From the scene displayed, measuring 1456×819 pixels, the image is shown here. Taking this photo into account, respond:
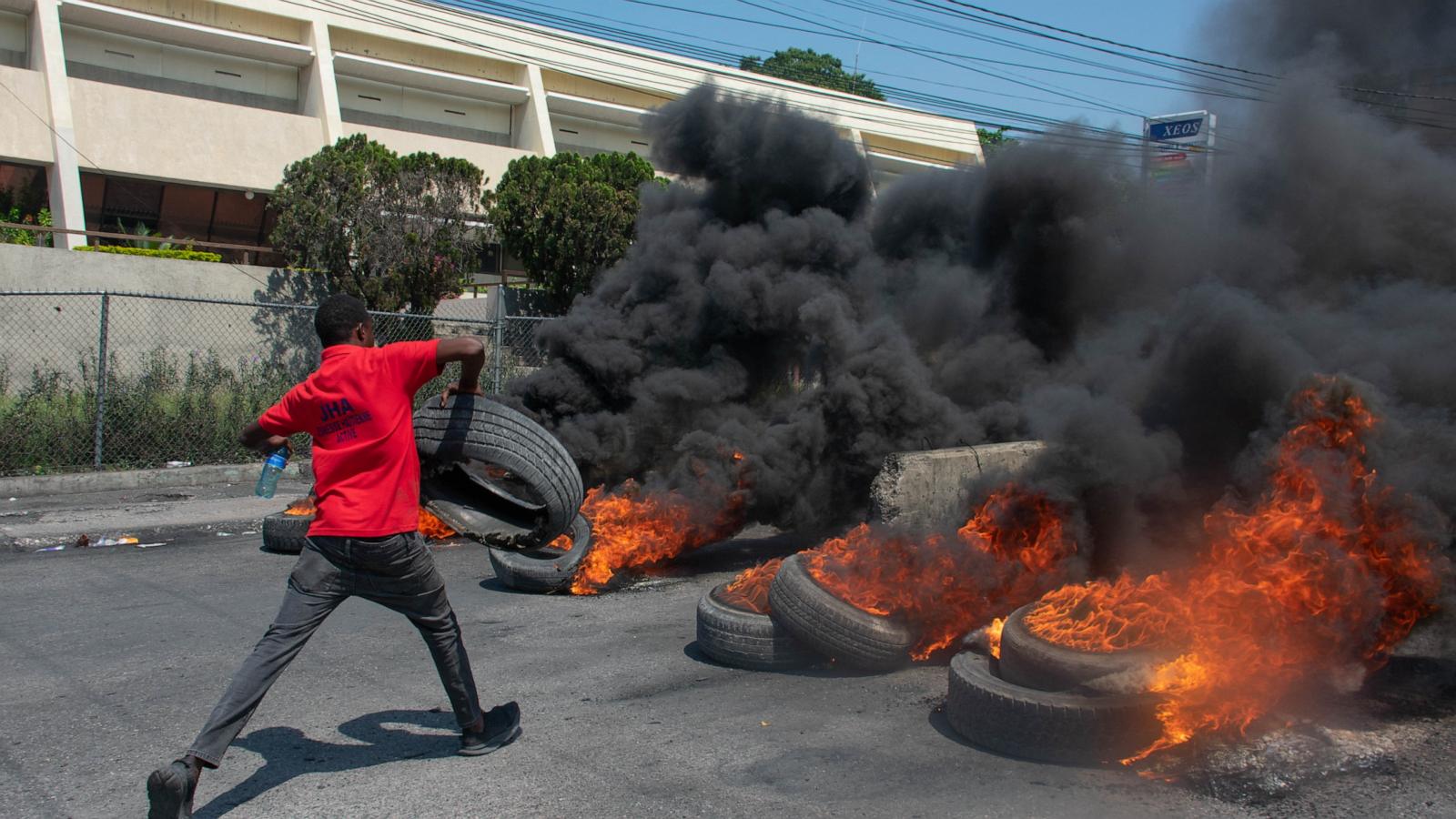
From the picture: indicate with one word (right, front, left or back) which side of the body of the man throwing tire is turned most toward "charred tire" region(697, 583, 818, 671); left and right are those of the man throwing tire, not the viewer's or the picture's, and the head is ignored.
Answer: front

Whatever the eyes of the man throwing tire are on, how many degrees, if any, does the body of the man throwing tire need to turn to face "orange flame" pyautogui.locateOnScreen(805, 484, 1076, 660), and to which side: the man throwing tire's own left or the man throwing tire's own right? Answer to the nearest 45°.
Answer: approximately 45° to the man throwing tire's own right

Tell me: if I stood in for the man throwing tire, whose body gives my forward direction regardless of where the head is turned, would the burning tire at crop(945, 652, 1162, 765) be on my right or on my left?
on my right

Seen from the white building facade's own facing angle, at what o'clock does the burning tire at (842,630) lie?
The burning tire is roughly at 1 o'clock from the white building facade.

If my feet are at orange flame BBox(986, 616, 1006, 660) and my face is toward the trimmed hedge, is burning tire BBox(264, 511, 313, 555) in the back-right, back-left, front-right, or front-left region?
front-left

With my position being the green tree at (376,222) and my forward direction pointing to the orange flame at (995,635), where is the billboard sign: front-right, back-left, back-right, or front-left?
back-left

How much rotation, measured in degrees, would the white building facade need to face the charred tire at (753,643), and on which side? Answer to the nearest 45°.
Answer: approximately 45° to its right

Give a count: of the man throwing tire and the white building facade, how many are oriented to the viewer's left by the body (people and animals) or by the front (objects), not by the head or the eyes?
0

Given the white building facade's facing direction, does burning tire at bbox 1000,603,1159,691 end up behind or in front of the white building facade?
in front

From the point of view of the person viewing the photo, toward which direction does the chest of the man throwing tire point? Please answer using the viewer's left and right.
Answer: facing away from the viewer and to the right of the viewer

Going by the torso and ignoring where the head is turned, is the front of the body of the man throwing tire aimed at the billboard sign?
yes

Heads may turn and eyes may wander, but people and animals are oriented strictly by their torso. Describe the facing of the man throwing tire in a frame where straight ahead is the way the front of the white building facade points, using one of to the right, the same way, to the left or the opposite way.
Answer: to the left

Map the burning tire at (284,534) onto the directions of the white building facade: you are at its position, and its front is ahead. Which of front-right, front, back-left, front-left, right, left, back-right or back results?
front-right

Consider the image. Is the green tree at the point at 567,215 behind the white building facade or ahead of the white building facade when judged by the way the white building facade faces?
ahead

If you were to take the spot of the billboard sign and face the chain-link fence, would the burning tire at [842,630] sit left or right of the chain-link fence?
left

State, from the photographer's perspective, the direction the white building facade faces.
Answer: facing the viewer and to the right of the viewer

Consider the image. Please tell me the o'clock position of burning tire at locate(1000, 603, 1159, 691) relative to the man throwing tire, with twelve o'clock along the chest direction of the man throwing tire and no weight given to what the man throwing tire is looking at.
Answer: The burning tire is roughly at 2 o'clock from the man throwing tire.
